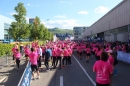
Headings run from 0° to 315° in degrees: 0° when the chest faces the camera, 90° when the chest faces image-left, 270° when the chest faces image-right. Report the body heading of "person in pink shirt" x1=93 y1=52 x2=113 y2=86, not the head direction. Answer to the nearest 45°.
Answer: approximately 180°

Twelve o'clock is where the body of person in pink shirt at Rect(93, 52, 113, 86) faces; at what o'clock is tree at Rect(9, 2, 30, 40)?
The tree is roughly at 11 o'clock from the person in pink shirt.
